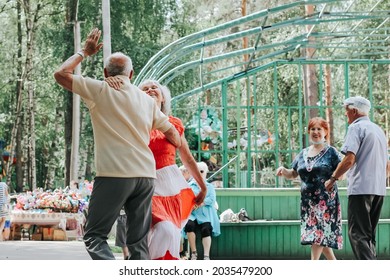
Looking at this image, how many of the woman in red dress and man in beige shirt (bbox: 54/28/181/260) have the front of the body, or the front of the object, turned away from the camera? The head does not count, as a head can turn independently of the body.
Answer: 1

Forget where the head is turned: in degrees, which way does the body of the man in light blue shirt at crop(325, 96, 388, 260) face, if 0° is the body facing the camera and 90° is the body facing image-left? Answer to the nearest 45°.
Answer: approximately 135°

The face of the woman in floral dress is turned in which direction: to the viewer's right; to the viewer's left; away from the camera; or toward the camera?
toward the camera

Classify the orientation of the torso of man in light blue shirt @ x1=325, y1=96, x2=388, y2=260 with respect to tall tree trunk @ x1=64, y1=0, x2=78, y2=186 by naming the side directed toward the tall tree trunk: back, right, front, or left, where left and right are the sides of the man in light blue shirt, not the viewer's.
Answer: front

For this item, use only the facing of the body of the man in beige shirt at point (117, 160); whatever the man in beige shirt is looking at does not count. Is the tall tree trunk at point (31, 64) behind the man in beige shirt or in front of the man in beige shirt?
in front

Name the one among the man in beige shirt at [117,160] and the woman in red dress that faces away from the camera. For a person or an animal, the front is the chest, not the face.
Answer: the man in beige shirt

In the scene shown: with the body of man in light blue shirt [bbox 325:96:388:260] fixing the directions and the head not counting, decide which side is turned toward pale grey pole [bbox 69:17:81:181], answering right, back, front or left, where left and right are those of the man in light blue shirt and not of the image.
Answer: front

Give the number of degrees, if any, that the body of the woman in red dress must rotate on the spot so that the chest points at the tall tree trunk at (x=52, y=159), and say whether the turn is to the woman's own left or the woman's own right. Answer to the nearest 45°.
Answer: approximately 135° to the woman's own right

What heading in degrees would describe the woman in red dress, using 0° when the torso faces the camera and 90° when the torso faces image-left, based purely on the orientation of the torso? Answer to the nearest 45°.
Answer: approximately 45°

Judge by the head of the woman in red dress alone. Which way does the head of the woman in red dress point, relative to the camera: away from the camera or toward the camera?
toward the camera

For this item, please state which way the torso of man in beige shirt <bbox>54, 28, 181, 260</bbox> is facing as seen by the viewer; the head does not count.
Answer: away from the camera
